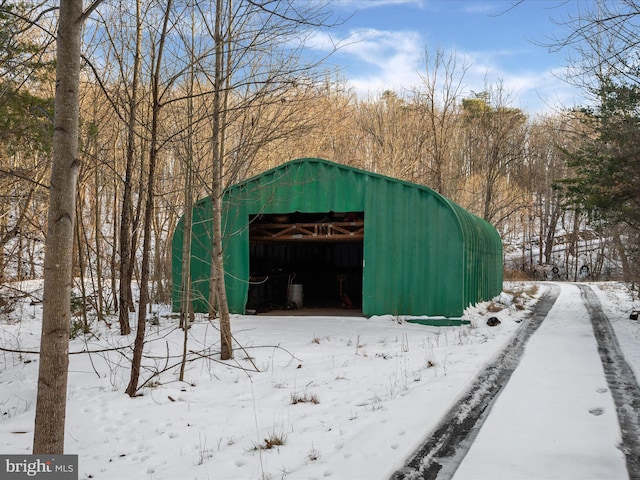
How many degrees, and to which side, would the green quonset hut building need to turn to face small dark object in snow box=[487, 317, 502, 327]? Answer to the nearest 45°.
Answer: approximately 90° to its left

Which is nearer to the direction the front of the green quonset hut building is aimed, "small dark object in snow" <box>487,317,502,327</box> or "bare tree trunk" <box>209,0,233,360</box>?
the bare tree trunk

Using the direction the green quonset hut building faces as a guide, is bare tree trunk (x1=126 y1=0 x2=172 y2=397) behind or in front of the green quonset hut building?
in front

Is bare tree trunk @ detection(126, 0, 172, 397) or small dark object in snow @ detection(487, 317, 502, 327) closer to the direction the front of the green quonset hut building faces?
the bare tree trunk

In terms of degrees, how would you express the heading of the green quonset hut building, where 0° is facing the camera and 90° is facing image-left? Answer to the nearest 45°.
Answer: approximately 0°

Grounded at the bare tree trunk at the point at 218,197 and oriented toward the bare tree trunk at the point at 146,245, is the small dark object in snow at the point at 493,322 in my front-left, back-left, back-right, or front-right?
back-left

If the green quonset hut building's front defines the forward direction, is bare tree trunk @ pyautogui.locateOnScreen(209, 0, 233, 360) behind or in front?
in front
